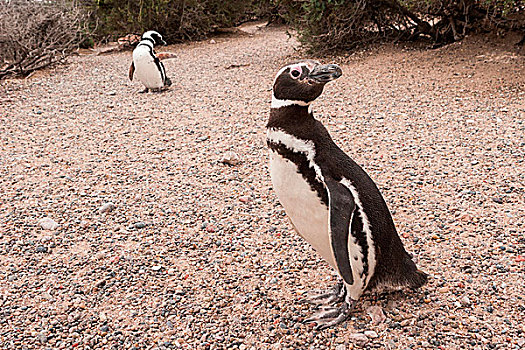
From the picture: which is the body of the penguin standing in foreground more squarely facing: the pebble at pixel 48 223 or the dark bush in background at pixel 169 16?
the pebble

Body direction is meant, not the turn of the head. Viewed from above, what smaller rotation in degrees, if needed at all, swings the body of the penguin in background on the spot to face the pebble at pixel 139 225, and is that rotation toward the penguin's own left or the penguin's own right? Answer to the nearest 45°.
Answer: approximately 45° to the penguin's own left

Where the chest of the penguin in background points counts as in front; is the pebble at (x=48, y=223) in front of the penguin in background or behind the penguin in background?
in front

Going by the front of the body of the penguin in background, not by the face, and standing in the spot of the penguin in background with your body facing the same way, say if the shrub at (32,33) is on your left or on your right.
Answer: on your right

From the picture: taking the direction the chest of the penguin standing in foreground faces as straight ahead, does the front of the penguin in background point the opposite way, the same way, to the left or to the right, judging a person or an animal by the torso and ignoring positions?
to the left

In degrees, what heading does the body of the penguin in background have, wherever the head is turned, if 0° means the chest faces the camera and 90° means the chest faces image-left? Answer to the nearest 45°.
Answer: approximately 45°

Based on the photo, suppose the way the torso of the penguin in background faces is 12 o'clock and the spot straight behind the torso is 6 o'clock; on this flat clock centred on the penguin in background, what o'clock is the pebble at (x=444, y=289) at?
The pebble is roughly at 10 o'clock from the penguin in background.

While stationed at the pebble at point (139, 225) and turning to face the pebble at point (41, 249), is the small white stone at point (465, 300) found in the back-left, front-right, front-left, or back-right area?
back-left

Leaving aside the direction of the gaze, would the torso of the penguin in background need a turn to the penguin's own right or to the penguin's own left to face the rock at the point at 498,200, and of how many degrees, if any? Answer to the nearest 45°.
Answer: approximately 90° to the penguin's own left

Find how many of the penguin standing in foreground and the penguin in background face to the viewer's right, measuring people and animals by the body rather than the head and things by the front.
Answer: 0

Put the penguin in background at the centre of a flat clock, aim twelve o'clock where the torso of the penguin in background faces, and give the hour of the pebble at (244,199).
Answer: The pebble is roughly at 10 o'clock from the penguin in background.

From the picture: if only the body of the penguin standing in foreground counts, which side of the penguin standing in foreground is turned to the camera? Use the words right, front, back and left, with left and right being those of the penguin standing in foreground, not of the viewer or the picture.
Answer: left
